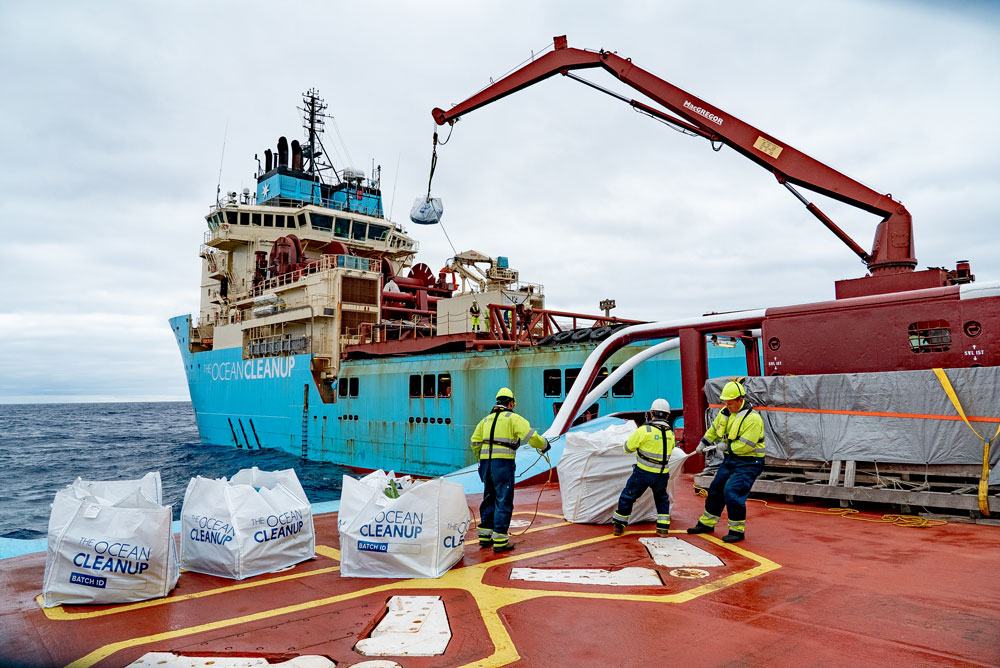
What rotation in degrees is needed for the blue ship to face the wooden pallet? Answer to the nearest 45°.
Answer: approximately 180°

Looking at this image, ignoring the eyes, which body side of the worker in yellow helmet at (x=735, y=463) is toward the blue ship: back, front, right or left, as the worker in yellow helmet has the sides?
right

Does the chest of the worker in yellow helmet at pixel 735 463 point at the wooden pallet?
no

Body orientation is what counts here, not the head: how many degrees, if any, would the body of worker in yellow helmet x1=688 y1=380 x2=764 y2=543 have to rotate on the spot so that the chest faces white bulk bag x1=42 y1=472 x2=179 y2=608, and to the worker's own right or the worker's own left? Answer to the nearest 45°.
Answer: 0° — they already face it

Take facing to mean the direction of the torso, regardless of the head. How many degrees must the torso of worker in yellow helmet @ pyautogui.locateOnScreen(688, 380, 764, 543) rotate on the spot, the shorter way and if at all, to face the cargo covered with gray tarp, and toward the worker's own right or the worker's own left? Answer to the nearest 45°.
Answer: approximately 180°

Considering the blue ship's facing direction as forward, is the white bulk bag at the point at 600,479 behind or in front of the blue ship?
behind

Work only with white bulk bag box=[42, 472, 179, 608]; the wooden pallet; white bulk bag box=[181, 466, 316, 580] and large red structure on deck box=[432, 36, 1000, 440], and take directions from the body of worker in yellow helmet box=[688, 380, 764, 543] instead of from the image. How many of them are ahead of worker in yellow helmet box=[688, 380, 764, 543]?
2

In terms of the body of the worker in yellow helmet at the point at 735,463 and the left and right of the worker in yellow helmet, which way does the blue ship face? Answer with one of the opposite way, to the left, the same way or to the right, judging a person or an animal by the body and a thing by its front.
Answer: to the right

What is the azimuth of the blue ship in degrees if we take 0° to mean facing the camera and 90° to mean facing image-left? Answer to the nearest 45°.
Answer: approximately 135°

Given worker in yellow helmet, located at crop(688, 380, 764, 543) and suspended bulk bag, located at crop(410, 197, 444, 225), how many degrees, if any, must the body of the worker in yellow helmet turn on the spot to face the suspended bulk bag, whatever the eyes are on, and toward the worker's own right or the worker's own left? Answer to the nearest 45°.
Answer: approximately 90° to the worker's own right

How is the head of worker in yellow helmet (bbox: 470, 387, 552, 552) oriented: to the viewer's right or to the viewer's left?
to the viewer's right

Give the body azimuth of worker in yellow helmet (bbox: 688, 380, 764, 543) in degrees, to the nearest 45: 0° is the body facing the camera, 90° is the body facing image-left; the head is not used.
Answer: approximately 45°

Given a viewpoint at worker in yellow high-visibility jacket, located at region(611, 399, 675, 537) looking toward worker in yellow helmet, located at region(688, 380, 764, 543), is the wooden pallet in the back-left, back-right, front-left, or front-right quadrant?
front-left

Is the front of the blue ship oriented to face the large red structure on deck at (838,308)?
no

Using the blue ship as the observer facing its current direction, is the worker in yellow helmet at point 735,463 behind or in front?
behind

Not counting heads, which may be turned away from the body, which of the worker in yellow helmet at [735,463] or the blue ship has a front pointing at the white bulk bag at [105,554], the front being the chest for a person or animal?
the worker in yellow helmet
